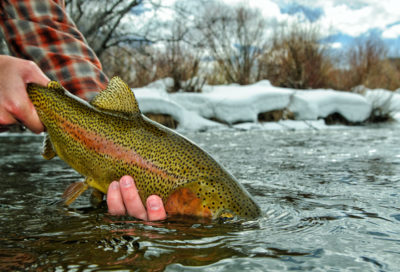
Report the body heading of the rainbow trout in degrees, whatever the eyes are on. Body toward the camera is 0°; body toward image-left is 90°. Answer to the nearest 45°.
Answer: approximately 270°

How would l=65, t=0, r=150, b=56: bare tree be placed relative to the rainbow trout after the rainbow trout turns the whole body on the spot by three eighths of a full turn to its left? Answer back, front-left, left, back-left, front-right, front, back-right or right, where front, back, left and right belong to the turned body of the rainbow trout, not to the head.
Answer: front-right

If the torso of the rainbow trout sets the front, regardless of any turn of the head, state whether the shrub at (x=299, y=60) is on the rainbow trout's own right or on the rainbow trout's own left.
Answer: on the rainbow trout's own left
